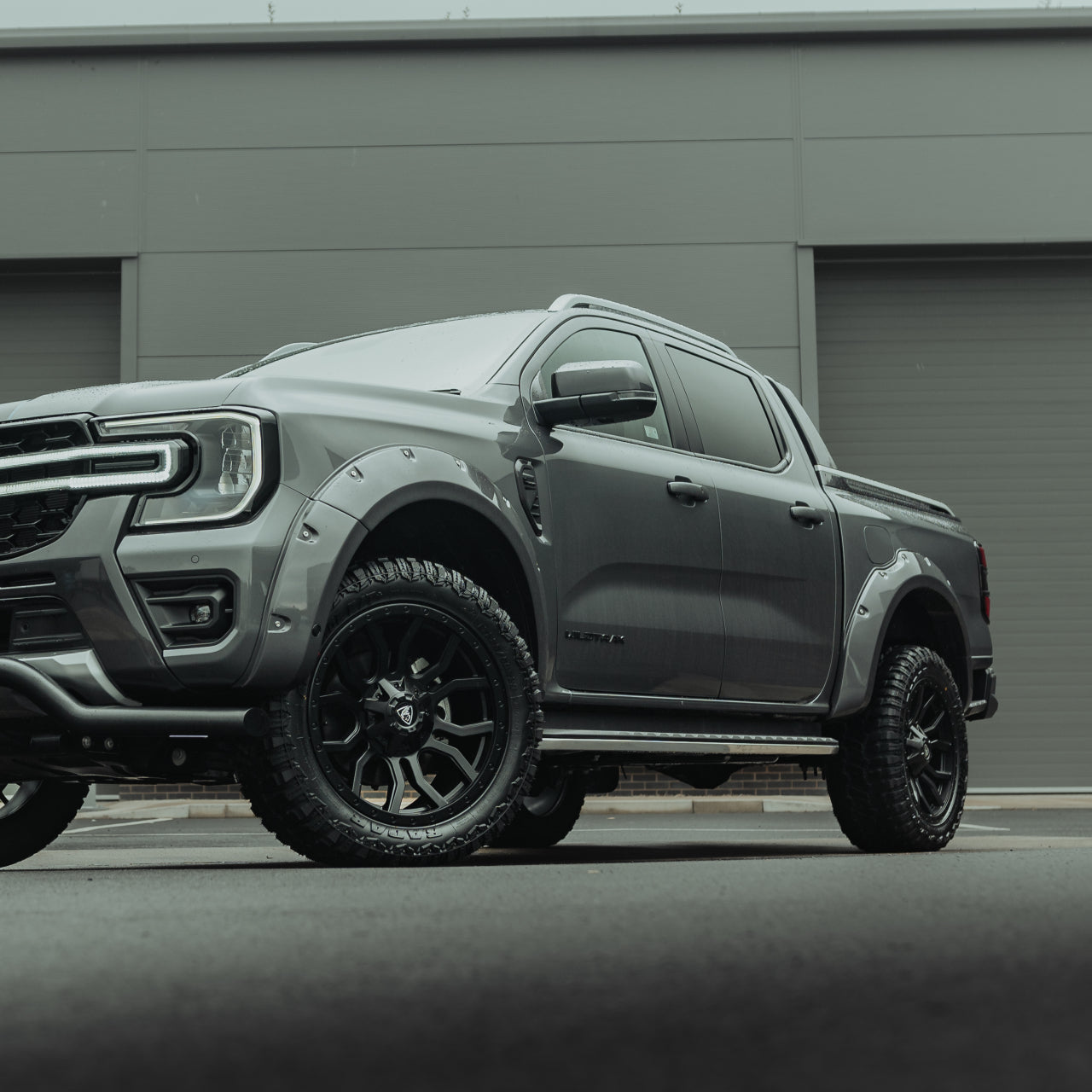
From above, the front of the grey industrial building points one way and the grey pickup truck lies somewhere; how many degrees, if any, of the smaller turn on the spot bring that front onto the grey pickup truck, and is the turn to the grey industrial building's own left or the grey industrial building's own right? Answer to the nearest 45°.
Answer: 0° — it already faces it

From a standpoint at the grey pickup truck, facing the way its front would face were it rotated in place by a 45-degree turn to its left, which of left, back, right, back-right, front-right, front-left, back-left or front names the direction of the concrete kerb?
back

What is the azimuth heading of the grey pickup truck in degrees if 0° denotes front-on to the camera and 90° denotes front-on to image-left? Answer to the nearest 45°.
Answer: approximately 45°

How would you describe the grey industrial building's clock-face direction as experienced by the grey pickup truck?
The grey industrial building is roughly at 5 o'clock from the grey pickup truck.

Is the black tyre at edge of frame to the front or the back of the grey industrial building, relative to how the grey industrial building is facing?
to the front
